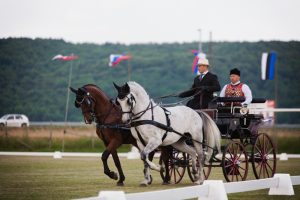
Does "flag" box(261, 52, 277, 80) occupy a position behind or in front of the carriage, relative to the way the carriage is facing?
behind

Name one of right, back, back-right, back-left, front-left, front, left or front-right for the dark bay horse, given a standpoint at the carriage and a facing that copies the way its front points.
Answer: front-right

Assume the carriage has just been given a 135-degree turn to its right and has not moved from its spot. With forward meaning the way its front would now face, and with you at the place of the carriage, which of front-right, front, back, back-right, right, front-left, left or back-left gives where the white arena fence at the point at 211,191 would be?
back

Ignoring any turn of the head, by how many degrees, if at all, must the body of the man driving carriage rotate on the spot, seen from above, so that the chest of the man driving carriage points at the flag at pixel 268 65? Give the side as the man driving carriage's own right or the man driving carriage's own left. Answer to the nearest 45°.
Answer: approximately 135° to the man driving carriage's own right

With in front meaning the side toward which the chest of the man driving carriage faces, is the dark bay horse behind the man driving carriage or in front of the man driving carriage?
in front

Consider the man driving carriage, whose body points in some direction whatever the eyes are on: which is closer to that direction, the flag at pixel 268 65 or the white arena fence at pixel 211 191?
the white arena fence

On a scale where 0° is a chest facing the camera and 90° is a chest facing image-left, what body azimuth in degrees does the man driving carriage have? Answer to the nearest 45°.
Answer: approximately 45°

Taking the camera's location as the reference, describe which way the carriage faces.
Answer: facing the viewer and to the left of the viewer
